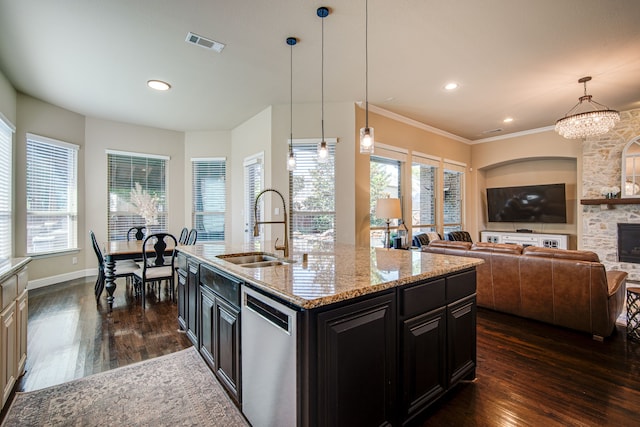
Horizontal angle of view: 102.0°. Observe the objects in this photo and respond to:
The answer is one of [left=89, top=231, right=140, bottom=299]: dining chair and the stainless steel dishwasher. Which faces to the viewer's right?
the dining chair

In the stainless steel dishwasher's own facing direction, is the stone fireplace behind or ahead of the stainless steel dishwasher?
behind

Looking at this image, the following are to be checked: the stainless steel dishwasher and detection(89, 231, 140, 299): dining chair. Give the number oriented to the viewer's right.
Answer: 1

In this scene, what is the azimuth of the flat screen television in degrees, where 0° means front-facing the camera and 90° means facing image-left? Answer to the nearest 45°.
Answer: approximately 0°

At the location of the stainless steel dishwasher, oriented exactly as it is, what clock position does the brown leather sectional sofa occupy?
The brown leather sectional sofa is roughly at 7 o'clock from the stainless steel dishwasher.

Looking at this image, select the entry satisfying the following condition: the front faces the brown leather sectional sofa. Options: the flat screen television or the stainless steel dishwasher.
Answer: the flat screen television

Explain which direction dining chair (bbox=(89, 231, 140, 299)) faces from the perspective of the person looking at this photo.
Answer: facing to the right of the viewer

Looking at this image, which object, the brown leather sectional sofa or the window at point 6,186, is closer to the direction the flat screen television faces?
the brown leather sectional sofa

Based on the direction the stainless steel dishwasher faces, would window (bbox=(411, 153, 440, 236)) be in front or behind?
behind

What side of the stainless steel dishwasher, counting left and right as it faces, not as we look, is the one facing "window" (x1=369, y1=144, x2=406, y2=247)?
back

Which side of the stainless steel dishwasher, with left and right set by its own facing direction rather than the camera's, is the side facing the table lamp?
back
